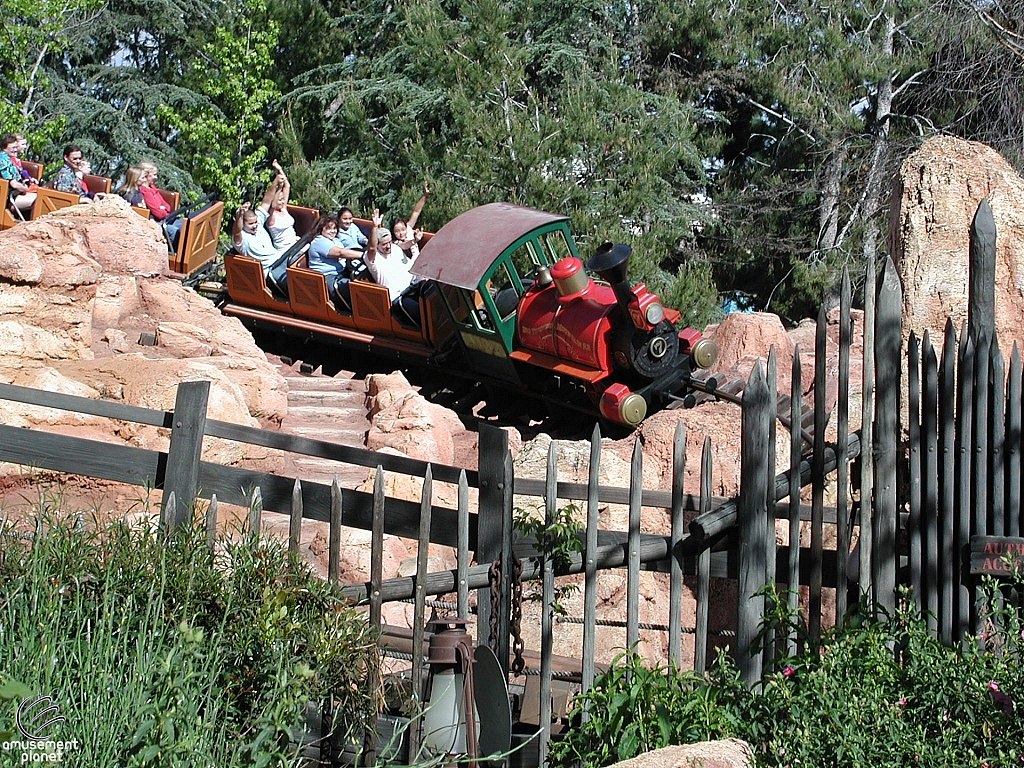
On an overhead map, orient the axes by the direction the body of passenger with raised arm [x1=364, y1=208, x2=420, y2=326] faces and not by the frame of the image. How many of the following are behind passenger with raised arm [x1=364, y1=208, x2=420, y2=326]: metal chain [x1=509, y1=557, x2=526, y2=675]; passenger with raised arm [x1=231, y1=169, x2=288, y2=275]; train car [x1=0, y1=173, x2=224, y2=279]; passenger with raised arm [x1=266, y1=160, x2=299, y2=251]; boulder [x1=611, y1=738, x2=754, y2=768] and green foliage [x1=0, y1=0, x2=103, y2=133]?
4

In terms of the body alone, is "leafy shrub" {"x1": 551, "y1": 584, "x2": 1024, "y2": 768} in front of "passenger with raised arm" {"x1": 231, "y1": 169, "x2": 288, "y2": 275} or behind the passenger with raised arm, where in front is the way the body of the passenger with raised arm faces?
in front

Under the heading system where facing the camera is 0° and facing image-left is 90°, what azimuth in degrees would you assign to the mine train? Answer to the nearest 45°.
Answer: approximately 315°

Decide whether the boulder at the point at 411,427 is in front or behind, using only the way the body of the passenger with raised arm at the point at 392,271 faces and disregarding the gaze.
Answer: in front

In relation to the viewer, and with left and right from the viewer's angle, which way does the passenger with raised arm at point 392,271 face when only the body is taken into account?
facing the viewer and to the right of the viewer

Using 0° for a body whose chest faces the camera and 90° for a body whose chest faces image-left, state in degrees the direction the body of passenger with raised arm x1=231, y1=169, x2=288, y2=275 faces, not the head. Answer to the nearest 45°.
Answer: approximately 315°

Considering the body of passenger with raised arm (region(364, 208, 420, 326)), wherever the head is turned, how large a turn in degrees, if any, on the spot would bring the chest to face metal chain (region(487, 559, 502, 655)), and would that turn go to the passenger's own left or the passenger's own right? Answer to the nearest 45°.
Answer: approximately 45° to the passenger's own right

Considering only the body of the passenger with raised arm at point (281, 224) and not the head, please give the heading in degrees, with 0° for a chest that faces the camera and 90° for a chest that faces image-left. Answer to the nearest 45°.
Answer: approximately 315°

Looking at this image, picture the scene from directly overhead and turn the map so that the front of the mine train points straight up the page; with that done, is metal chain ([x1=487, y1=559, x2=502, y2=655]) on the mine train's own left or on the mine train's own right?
on the mine train's own right

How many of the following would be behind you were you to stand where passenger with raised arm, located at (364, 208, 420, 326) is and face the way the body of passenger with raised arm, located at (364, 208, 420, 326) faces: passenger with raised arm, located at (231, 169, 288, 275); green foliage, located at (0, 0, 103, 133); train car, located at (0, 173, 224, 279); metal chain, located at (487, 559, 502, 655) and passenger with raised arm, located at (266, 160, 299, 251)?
4

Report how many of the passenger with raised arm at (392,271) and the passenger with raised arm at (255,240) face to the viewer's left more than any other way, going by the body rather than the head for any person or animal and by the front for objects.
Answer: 0

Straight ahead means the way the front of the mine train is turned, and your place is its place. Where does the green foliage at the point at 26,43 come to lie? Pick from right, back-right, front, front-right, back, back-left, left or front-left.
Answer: back

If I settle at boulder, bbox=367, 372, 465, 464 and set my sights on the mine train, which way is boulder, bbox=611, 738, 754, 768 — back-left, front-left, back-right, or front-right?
back-right

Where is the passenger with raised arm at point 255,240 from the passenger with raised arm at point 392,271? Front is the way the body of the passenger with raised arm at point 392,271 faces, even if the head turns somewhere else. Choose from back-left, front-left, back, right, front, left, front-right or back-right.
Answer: back

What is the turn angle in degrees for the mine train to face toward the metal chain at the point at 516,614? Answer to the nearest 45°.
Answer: approximately 45° to its right

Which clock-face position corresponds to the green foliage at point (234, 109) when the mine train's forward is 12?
The green foliage is roughly at 7 o'clock from the mine train.

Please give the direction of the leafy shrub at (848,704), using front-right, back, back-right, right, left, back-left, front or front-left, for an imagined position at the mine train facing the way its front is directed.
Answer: front-right

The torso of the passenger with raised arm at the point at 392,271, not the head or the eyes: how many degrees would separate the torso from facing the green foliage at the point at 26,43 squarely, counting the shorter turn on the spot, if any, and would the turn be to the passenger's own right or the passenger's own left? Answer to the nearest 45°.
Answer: approximately 180°
